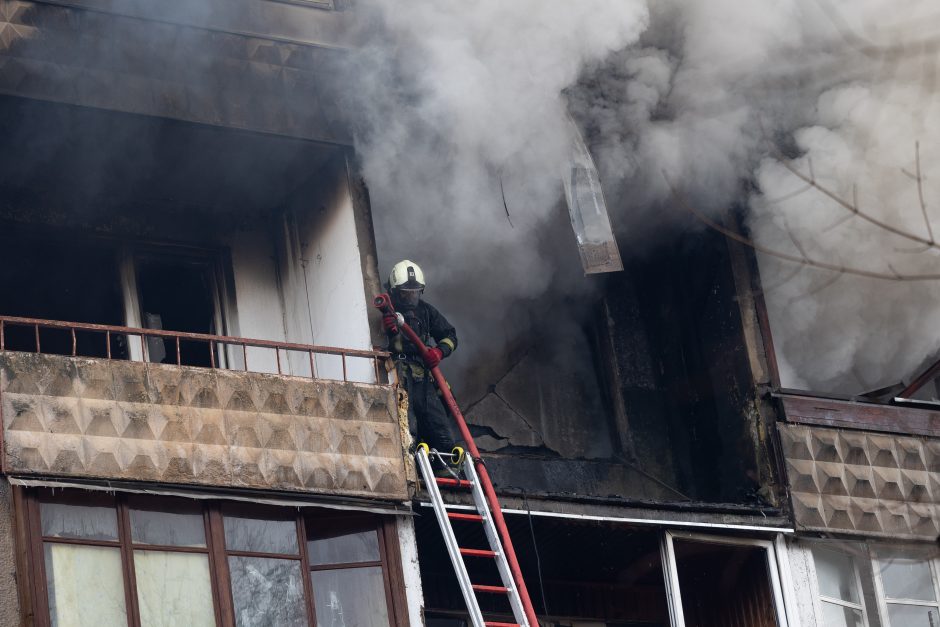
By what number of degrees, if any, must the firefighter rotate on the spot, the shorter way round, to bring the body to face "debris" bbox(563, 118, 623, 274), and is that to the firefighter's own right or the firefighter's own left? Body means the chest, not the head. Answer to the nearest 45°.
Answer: approximately 135° to the firefighter's own left

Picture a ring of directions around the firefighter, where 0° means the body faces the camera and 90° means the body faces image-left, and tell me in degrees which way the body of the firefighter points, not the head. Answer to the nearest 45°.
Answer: approximately 0°
